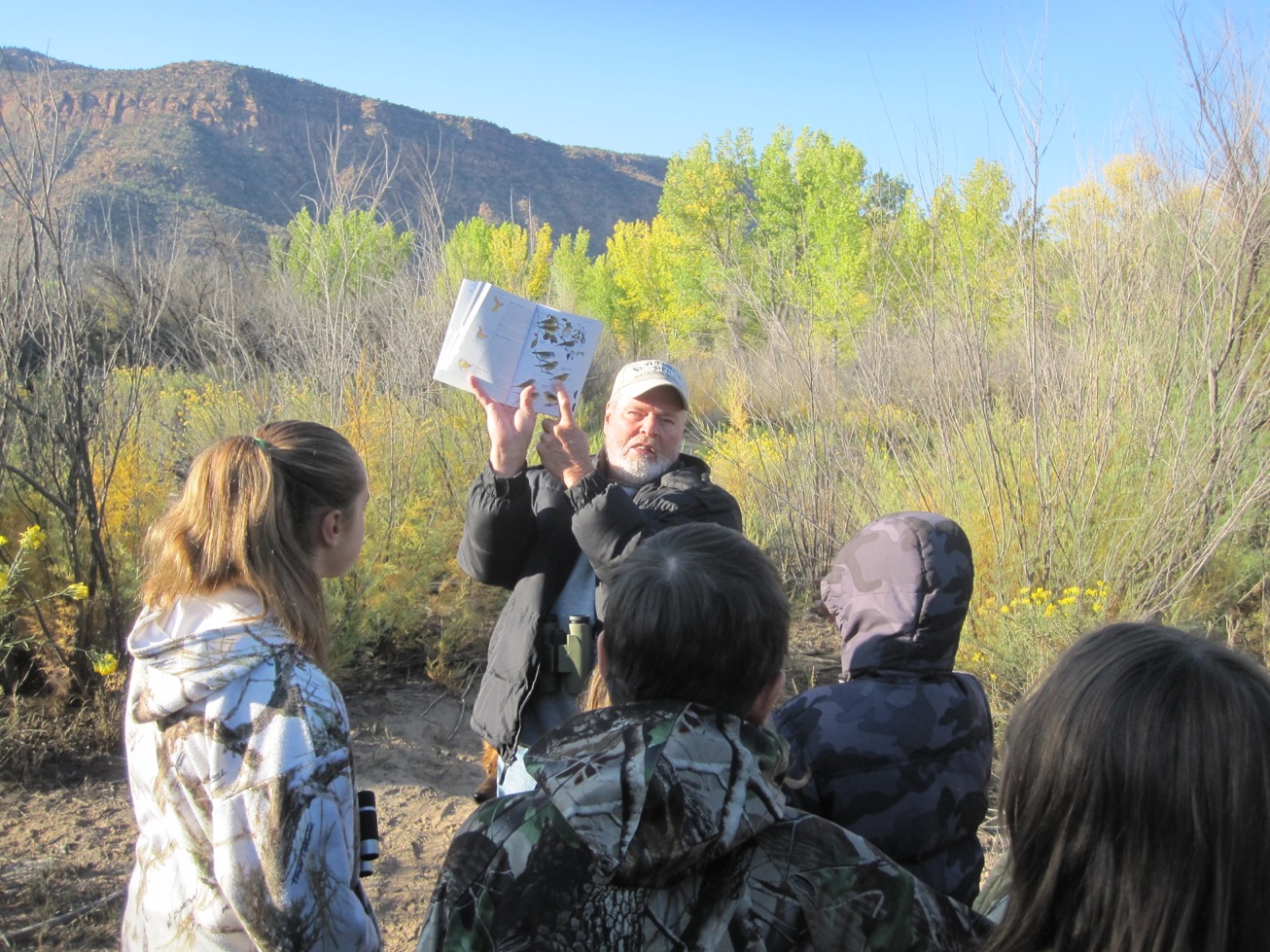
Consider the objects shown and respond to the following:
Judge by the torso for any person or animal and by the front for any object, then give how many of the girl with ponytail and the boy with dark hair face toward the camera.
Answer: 0

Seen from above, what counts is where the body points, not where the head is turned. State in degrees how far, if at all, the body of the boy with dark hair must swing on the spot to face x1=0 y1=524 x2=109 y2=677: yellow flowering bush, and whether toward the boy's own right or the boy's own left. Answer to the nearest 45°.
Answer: approximately 45° to the boy's own left

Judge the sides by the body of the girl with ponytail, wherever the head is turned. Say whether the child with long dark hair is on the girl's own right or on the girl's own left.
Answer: on the girl's own right

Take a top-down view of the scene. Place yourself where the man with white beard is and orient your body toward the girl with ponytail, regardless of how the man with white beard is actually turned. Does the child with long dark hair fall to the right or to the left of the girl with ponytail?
left

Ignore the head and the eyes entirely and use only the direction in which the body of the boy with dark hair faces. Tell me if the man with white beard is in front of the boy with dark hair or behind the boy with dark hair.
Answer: in front

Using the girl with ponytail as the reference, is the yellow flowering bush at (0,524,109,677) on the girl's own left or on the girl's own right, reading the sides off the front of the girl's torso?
on the girl's own left

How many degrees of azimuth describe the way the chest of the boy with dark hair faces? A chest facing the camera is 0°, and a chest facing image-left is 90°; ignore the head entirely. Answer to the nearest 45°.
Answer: approximately 180°

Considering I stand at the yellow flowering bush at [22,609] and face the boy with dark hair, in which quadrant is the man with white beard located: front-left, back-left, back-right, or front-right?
front-left

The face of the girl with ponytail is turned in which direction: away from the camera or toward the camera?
away from the camera

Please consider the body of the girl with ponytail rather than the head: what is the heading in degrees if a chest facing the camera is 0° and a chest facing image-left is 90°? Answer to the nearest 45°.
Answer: approximately 225°

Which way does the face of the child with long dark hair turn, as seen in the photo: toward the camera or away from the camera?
away from the camera

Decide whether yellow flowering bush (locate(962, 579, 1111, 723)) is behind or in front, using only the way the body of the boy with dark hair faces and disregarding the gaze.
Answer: in front

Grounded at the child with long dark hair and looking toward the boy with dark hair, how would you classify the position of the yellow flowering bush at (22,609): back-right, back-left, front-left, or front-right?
front-right

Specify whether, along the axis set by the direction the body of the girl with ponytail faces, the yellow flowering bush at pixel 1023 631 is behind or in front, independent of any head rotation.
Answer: in front
